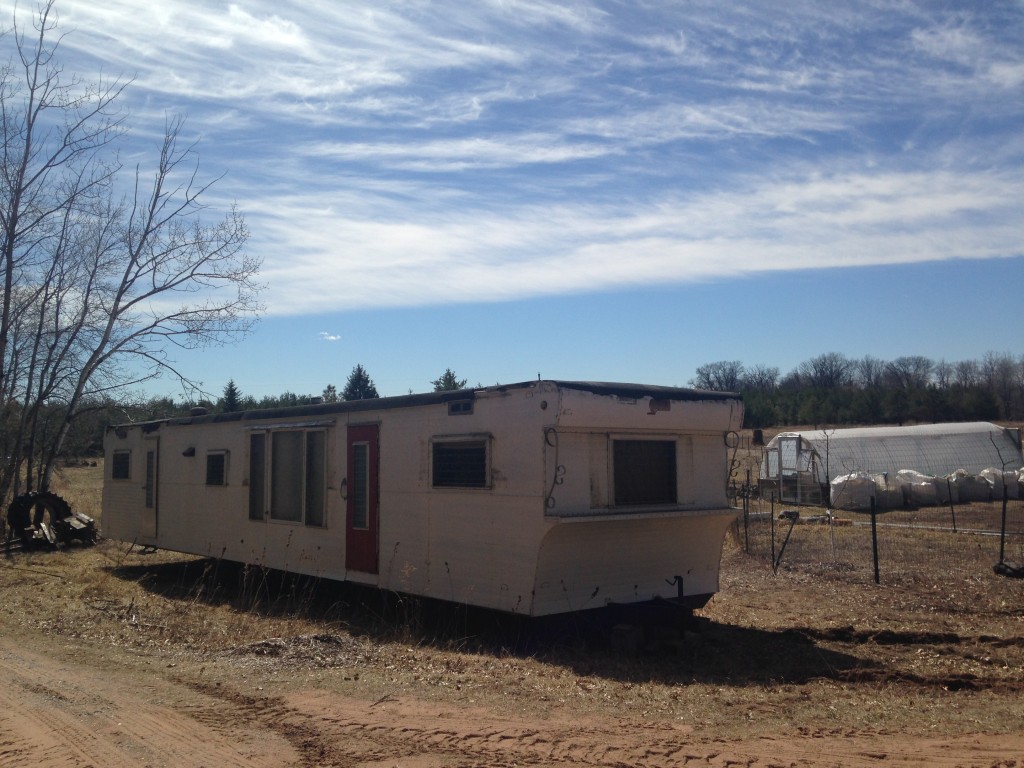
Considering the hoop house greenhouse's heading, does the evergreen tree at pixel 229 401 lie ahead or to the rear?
ahead

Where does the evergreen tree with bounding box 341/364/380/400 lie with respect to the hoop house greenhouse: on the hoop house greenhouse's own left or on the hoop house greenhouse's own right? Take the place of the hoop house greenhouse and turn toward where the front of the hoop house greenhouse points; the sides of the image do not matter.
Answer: on the hoop house greenhouse's own right

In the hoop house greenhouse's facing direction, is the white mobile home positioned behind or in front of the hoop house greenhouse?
in front

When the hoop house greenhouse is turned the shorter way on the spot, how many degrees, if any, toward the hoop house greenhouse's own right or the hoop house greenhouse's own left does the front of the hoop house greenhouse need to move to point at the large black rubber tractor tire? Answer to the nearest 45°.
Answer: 0° — it already faces it

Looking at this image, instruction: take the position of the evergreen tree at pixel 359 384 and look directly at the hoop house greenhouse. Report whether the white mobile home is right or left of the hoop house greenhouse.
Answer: right

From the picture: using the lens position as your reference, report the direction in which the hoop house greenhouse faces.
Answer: facing the viewer and to the left of the viewer
